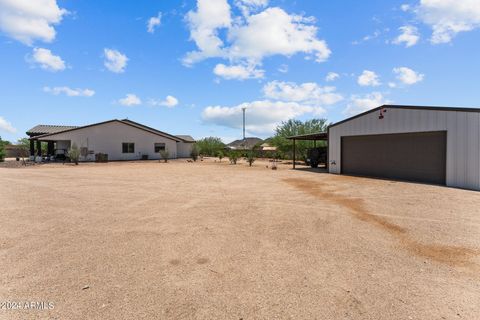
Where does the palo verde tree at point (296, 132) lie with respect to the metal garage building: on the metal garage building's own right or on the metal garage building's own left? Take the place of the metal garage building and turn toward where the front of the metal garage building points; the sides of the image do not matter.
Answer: on the metal garage building's own right

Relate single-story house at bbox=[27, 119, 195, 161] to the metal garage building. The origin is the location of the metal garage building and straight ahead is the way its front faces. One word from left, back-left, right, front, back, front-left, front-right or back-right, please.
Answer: front-right

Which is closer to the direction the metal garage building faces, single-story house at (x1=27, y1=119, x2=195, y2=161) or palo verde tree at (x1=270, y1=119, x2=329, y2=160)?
the single-story house

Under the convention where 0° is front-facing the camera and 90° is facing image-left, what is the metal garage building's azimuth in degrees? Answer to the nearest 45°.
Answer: approximately 45°
